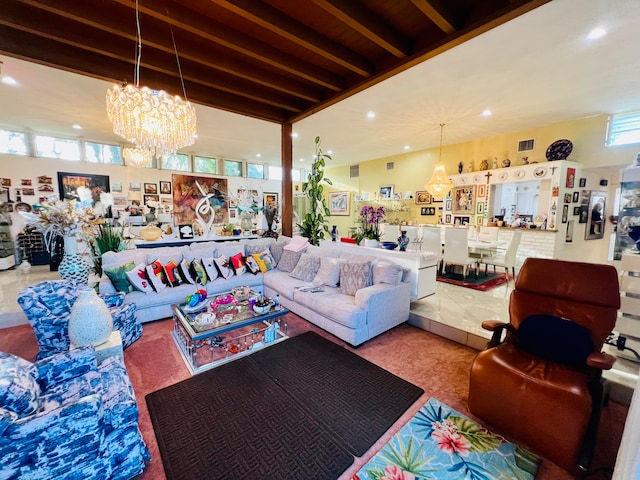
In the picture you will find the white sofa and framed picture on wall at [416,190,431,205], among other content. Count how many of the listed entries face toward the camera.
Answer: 2

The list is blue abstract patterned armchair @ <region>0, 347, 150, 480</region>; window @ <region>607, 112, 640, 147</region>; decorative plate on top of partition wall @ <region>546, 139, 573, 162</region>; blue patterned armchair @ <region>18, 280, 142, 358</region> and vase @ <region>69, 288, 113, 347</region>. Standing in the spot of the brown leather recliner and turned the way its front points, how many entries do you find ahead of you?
3

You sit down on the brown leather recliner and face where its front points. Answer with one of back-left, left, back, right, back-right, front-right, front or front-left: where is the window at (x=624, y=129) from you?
back-right

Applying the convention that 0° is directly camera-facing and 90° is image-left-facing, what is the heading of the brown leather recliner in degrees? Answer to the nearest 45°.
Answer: approximately 45°

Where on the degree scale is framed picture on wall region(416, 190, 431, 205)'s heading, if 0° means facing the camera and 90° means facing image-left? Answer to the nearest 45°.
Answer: approximately 0°

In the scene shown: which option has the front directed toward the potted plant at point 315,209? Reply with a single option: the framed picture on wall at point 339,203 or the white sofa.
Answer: the framed picture on wall

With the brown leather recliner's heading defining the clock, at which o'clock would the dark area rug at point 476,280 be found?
The dark area rug is roughly at 4 o'clock from the brown leather recliner.

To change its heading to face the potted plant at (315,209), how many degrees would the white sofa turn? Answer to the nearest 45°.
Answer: approximately 180°
